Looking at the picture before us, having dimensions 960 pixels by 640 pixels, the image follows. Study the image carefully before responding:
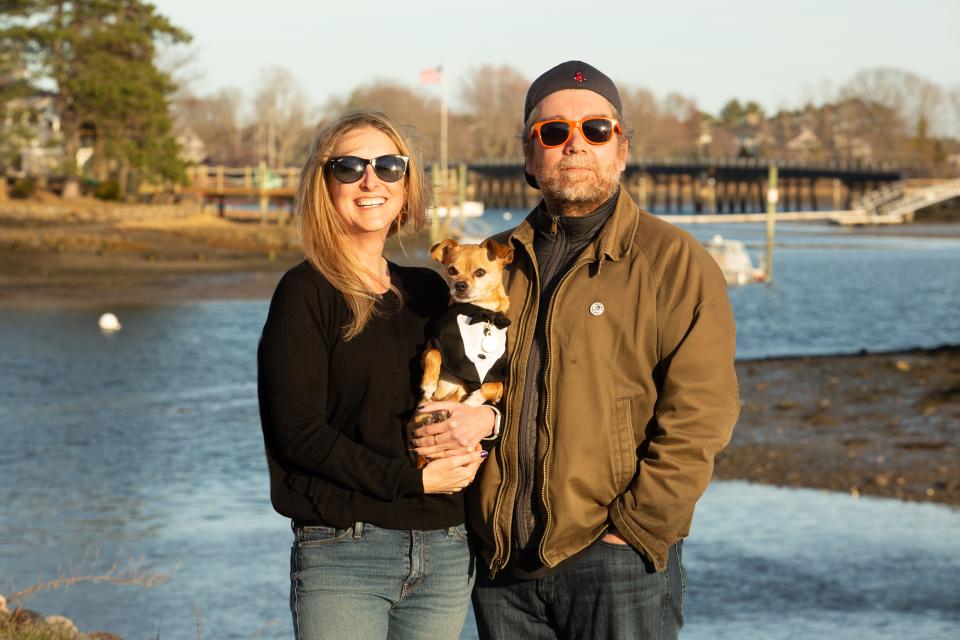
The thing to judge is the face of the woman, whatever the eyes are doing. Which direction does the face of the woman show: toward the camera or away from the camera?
toward the camera

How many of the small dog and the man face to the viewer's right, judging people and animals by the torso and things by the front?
0

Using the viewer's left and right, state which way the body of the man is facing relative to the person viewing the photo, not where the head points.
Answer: facing the viewer and to the left of the viewer

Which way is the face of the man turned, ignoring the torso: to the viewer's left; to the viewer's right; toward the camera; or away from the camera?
toward the camera

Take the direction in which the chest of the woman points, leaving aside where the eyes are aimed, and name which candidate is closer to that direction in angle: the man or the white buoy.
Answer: the man

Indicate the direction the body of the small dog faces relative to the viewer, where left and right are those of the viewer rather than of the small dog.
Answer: facing the viewer

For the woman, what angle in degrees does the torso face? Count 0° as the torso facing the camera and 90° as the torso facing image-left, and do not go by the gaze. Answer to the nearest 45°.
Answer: approximately 315°

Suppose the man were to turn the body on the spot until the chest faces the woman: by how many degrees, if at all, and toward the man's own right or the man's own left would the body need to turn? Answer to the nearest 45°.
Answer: approximately 45° to the man's own right

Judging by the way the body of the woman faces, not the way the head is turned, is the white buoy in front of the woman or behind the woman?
behind
